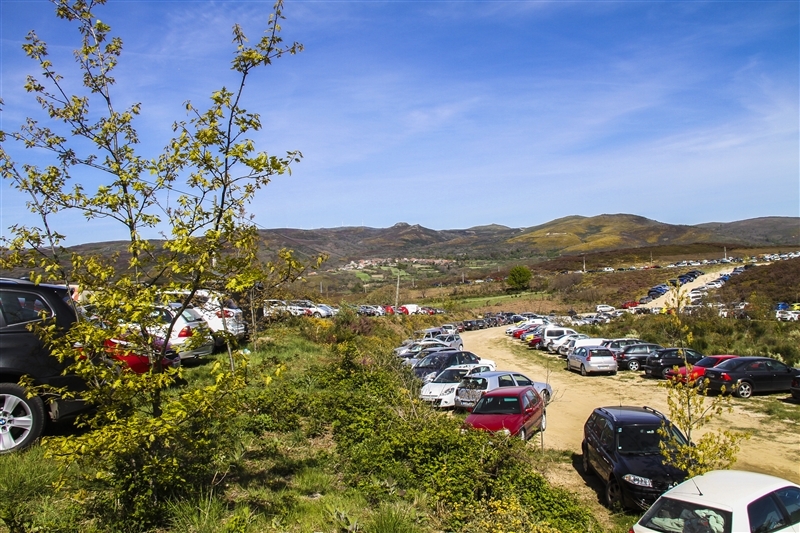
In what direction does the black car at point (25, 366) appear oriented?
to the viewer's left

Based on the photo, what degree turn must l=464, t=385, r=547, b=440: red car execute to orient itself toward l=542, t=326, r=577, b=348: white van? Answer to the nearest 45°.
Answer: approximately 135° to its right

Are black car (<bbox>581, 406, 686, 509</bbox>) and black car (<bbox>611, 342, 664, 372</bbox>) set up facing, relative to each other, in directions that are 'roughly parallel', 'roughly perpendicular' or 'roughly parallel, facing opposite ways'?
roughly perpendicular

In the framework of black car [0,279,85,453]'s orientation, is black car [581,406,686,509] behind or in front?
behind

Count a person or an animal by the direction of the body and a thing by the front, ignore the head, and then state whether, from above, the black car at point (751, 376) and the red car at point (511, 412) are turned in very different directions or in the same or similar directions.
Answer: very different directions

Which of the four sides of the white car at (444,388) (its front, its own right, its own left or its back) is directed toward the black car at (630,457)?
left
